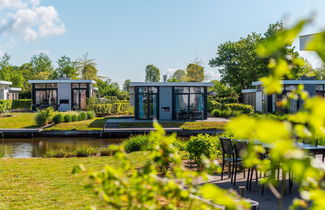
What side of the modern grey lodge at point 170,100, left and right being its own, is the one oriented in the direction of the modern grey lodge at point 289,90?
left

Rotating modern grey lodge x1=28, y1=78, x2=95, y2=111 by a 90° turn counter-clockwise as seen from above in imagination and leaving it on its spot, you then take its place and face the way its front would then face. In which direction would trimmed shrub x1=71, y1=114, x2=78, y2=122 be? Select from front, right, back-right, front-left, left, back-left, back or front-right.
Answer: right

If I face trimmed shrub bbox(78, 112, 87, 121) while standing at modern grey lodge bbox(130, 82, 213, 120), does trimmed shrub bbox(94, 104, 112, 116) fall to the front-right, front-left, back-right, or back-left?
front-right

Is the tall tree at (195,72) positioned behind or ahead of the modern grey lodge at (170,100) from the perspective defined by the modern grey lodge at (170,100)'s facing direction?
behind

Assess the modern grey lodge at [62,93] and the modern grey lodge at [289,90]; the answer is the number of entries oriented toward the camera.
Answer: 2

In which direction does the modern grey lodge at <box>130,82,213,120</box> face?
toward the camera

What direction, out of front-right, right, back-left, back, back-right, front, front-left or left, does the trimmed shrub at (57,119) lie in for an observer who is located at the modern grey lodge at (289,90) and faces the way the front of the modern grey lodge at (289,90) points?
front-right

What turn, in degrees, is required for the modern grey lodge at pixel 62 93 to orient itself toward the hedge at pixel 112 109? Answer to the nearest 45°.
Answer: approximately 45° to its left

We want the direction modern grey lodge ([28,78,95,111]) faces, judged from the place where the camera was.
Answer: facing the viewer

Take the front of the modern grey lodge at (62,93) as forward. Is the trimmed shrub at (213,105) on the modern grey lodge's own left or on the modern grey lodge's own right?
on the modern grey lodge's own left

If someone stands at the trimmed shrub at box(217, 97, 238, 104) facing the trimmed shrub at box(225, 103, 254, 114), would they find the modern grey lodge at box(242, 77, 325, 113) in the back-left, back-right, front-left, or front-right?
front-left

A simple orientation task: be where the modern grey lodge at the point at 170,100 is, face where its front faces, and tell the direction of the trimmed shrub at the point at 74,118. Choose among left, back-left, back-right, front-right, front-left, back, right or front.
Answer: right

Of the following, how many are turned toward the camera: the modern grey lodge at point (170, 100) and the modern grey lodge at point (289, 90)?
2

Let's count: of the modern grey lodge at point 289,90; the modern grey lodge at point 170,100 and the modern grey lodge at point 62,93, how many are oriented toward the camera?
3
